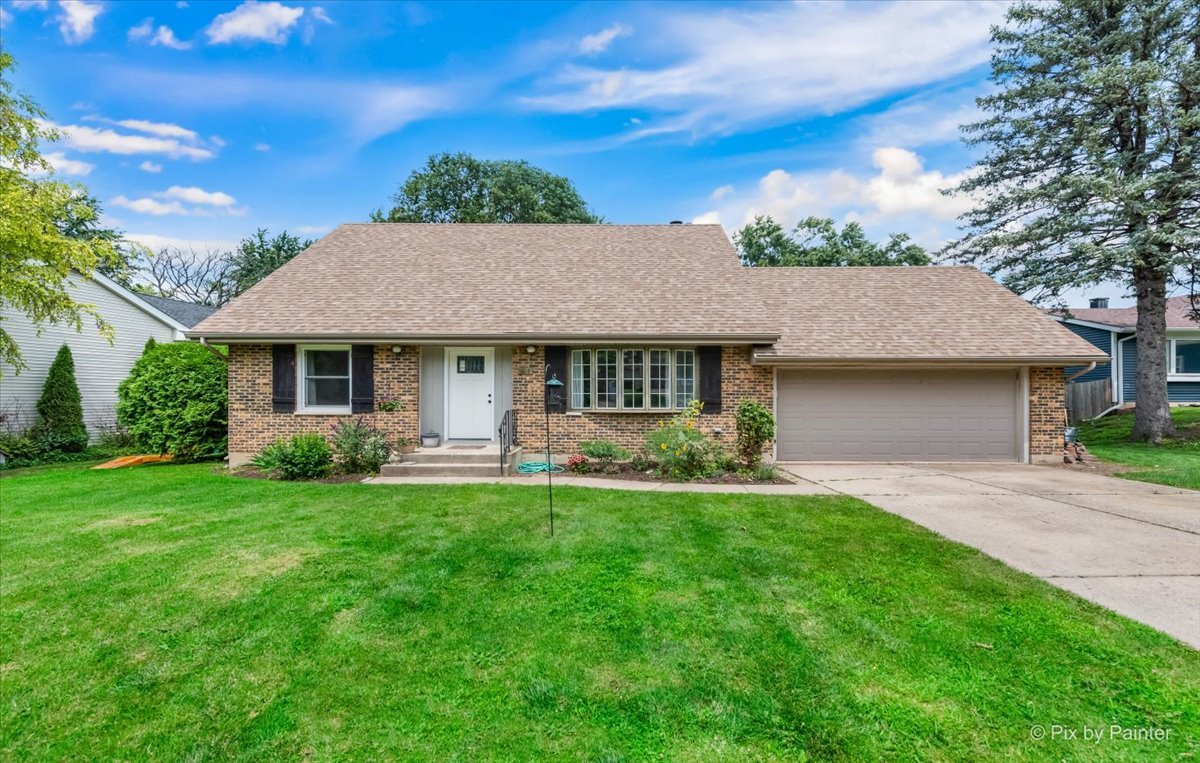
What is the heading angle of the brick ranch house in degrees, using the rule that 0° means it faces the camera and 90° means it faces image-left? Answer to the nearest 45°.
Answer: approximately 0°

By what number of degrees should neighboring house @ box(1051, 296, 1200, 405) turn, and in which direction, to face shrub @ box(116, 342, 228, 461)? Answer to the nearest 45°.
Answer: approximately 45° to its right

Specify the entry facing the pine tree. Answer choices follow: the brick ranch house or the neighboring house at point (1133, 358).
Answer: the neighboring house

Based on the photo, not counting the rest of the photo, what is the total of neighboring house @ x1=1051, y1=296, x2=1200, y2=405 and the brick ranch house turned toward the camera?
2

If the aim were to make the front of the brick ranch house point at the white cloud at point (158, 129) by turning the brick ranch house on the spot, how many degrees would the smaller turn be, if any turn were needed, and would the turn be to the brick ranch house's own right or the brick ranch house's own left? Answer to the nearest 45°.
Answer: approximately 135° to the brick ranch house's own right

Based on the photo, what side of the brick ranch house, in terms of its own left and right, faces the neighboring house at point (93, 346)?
right

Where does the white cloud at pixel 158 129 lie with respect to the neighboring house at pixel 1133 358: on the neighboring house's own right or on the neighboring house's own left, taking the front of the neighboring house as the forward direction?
on the neighboring house's own right
